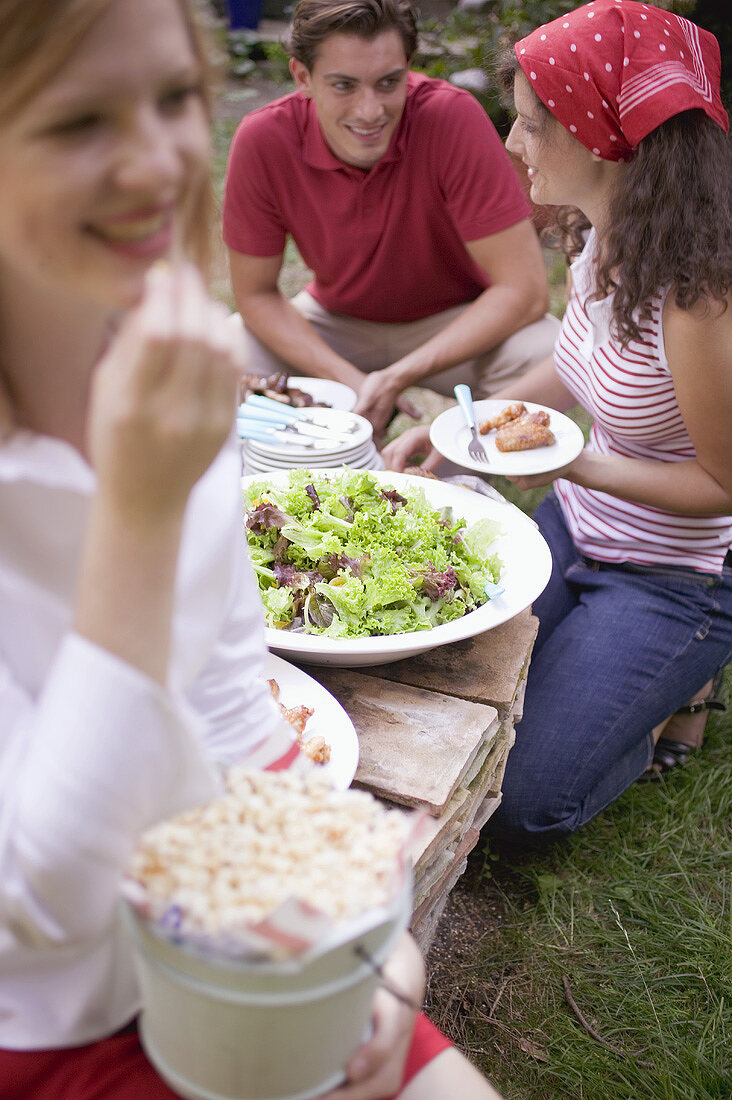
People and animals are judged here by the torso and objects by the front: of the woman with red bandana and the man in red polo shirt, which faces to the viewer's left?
the woman with red bandana

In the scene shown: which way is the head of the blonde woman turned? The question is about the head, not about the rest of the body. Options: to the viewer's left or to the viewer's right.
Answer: to the viewer's right

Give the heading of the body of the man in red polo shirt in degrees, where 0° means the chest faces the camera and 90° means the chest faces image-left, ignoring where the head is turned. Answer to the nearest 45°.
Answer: approximately 0°

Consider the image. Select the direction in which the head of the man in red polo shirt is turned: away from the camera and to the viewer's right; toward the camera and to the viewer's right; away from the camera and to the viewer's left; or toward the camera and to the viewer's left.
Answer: toward the camera and to the viewer's right

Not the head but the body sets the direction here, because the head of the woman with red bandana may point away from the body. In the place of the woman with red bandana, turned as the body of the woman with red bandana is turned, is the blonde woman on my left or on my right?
on my left

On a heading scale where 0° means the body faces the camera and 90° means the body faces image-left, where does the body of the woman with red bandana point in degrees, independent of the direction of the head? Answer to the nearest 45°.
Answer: approximately 90°

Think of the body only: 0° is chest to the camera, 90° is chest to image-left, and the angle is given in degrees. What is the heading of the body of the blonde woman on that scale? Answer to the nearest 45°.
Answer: approximately 315°

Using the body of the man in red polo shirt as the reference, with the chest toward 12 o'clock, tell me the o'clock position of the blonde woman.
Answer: The blonde woman is roughly at 12 o'clock from the man in red polo shirt.

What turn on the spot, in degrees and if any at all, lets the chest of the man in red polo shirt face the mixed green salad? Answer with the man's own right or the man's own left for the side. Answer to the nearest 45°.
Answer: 0° — they already face it

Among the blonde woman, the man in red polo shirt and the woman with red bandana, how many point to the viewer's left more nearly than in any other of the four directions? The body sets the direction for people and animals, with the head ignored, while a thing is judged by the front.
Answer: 1

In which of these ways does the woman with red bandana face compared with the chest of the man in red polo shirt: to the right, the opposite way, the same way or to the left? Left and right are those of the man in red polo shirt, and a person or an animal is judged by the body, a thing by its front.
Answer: to the right

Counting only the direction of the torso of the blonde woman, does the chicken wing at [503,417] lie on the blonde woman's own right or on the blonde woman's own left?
on the blonde woman's own left

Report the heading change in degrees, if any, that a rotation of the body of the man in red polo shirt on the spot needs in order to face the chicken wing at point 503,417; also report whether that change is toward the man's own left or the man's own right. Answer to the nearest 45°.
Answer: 0° — they already face it

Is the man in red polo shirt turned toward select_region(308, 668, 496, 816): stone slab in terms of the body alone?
yes
